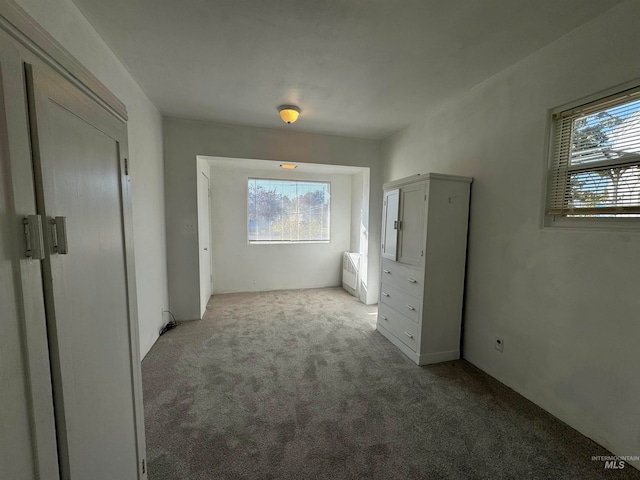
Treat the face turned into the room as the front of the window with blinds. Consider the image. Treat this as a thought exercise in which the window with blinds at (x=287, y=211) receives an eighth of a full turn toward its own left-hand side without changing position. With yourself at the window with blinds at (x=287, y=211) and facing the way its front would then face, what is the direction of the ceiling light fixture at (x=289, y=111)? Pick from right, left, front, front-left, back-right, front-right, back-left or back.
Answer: front-right

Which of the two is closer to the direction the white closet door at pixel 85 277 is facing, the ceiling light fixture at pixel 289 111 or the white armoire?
the white armoire

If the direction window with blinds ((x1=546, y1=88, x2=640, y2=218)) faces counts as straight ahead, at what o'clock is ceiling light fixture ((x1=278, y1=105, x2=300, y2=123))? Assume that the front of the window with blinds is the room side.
The ceiling light fixture is roughly at 1 o'clock from the window with blinds.

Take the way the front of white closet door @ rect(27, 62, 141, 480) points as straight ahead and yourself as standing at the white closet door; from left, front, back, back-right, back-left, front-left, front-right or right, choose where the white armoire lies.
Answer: front-left

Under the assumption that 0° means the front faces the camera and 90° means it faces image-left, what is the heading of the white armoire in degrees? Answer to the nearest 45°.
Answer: approximately 45°

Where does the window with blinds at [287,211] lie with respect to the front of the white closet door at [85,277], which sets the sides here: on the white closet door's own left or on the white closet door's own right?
on the white closet door's own left

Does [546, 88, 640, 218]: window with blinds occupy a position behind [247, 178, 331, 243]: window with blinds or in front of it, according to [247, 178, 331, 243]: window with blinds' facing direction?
in front

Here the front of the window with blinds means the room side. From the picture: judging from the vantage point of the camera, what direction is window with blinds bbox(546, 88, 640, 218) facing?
facing the viewer and to the left of the viewer

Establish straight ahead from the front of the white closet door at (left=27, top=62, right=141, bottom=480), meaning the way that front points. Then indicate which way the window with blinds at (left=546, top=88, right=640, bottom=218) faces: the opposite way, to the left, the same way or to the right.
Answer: the opposite way

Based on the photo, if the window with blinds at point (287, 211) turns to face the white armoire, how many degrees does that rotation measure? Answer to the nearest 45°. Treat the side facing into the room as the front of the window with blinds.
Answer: approximately 45° to its left

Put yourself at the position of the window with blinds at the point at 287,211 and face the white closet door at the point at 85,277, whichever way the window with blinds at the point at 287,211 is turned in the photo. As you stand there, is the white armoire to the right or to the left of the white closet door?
left

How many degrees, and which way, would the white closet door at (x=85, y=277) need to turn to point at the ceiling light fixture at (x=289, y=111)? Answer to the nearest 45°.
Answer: approximately 90° to its left
